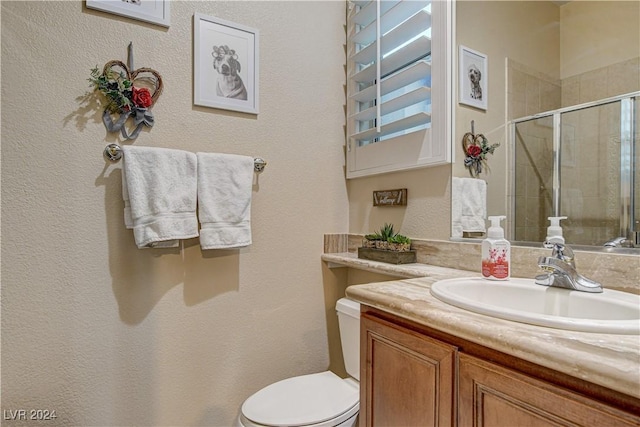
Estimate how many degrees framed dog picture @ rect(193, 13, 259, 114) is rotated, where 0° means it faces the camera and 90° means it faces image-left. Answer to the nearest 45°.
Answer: approximately 315°

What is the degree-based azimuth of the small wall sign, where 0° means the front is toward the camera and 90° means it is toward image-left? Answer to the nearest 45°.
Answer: approximately 45°

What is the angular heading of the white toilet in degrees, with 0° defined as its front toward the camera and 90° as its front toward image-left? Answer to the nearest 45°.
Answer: approximately 45°

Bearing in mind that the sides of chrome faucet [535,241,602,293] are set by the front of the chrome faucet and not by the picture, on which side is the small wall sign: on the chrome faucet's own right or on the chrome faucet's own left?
on the chrome faucet's own right

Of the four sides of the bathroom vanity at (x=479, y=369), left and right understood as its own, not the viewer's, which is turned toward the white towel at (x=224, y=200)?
right

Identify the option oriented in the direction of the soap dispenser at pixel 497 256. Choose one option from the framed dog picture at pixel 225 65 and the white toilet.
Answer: the framed dog picture
